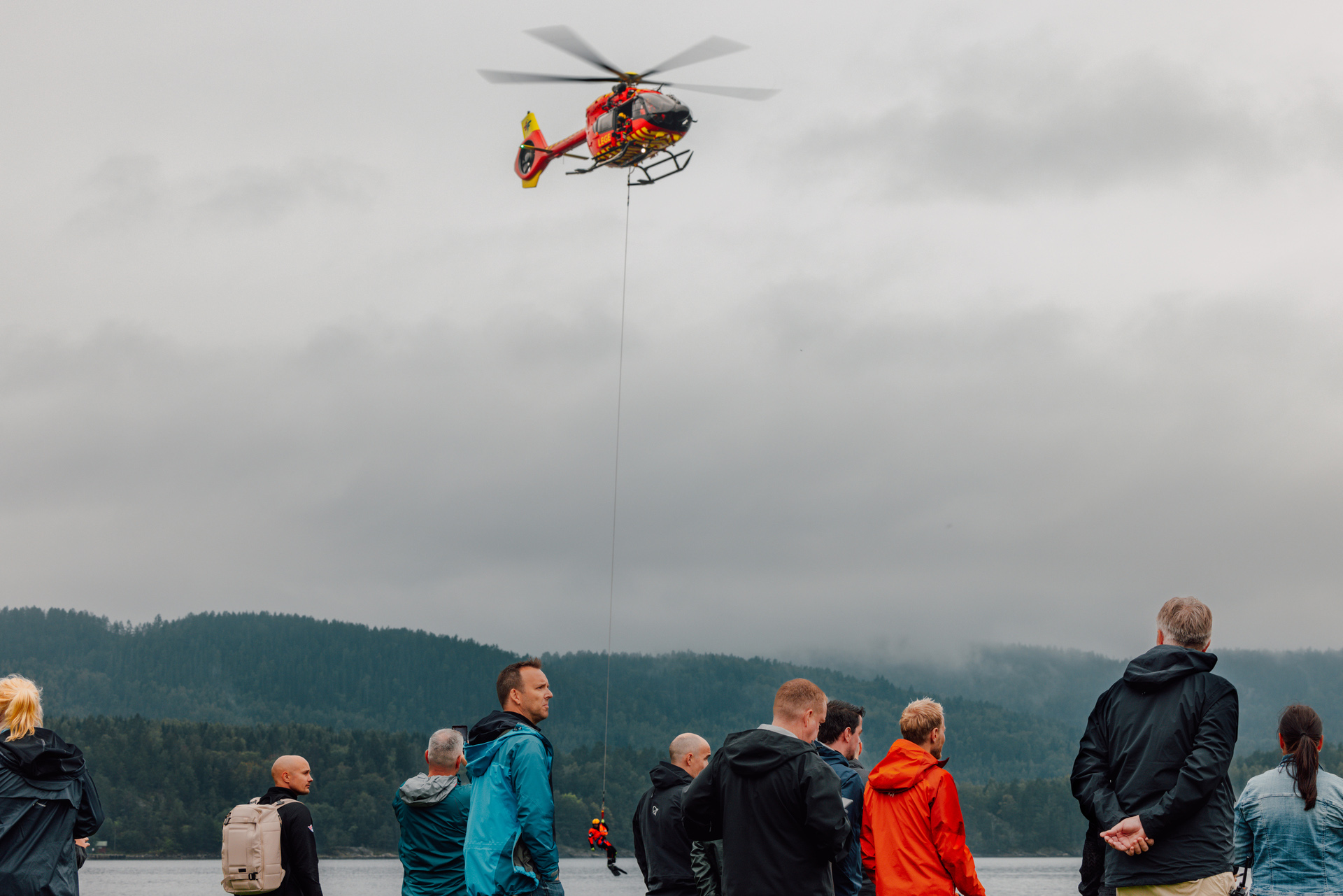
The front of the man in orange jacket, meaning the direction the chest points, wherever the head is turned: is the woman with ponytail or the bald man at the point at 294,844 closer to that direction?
the woman with ponytail

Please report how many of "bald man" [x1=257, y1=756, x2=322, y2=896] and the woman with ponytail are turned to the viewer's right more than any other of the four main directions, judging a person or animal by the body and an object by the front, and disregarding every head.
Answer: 1

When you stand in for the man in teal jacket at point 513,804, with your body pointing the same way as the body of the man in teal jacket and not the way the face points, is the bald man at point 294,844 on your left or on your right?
on your left

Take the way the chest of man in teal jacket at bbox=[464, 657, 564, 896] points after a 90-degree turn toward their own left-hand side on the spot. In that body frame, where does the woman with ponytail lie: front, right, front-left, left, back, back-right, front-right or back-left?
back-right

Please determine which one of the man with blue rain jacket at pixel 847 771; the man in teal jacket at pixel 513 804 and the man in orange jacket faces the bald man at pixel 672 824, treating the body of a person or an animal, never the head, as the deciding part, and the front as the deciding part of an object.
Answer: the man in teal jacket

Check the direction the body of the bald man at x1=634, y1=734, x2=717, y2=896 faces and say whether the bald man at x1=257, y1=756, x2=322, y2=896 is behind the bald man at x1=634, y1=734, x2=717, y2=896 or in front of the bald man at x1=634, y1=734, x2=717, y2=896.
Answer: behind

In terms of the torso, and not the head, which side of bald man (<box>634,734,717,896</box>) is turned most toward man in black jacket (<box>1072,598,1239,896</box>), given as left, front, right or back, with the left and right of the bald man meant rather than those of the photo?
right

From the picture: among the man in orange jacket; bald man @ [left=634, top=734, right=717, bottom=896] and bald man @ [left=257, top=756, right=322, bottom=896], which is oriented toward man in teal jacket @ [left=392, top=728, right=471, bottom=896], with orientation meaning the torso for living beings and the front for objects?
bald man @ [left=257, top=756, right=322, bottom=896]

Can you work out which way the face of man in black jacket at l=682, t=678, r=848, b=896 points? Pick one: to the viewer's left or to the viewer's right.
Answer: to the viewer's right

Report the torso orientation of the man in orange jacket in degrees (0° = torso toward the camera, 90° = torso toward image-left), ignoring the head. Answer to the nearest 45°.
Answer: approximately 225°

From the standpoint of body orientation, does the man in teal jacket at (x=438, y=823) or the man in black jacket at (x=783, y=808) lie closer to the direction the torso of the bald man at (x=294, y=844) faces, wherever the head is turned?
the man in teal jacket

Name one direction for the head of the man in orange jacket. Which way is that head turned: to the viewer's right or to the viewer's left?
to the viewer's right

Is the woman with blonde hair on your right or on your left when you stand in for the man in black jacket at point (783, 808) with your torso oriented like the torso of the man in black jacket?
on your left
